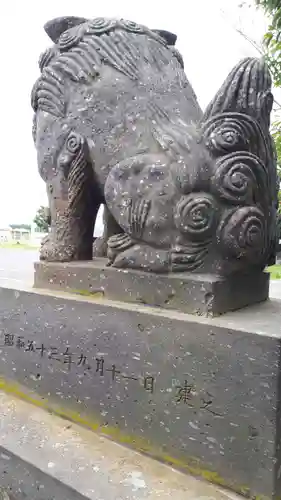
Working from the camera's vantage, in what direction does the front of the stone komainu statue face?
facing away from the viewer and to the left of the viewer
